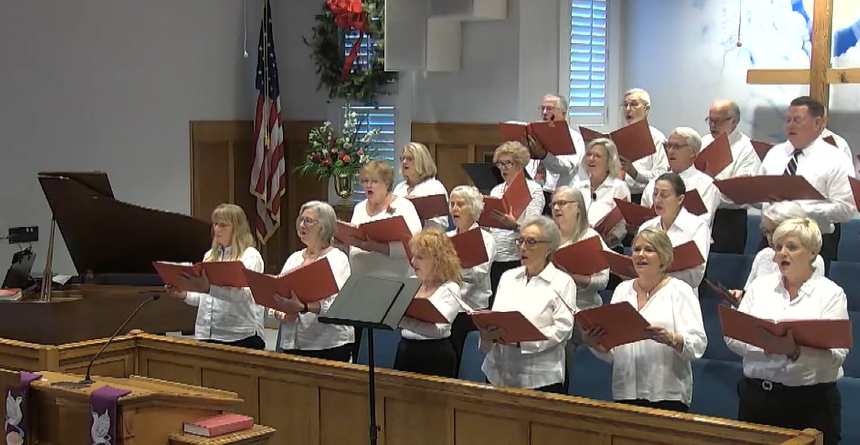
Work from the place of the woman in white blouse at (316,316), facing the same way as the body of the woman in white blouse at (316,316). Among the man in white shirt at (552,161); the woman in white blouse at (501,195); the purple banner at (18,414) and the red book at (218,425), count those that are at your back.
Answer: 2

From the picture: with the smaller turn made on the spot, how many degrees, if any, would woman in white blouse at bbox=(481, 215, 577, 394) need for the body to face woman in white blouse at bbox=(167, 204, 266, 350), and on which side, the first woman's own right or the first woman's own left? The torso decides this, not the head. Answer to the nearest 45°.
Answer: approximately 90° to the first woman's own right

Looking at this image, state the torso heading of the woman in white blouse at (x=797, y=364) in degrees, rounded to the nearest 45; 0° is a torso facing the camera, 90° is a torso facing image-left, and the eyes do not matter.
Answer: approximately 45°

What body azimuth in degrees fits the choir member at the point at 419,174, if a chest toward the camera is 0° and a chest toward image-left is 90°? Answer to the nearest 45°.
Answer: approximately 45°

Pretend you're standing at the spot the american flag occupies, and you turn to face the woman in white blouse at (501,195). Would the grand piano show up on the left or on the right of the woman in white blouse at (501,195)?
right

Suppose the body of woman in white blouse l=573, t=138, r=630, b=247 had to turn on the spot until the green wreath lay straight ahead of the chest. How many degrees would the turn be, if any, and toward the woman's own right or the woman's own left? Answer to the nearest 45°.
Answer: approximately 90° to the woman's own right
